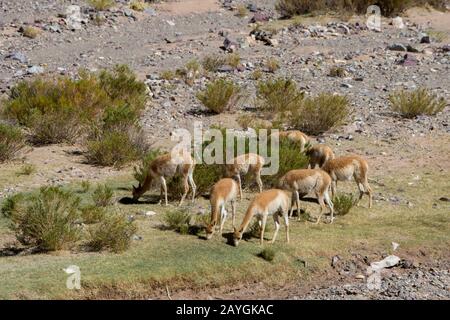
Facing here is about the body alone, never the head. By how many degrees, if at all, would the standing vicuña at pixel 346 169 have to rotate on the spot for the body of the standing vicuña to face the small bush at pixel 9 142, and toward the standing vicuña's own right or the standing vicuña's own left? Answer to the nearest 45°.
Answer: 0° — it already faces it

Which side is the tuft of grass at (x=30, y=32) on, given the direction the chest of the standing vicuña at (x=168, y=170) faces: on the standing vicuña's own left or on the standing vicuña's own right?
on the standing vicuña's own right

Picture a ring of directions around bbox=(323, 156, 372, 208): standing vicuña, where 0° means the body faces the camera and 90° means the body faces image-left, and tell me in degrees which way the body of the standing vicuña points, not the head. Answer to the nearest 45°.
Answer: approximately 90°

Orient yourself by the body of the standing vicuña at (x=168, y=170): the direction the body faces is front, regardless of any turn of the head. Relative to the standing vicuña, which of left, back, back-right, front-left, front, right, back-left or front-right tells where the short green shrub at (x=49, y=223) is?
front-left

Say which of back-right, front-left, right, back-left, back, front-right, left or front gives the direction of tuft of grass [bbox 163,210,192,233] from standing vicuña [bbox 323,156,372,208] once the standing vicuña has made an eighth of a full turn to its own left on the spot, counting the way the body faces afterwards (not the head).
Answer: front

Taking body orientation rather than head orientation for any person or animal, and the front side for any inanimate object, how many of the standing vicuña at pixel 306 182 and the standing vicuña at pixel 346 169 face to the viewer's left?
2

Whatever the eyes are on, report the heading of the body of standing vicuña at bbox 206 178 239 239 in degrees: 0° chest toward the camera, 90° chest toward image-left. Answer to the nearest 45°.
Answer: approximately 45°

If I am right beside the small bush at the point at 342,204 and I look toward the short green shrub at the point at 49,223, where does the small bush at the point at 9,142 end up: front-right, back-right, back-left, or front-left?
front-right

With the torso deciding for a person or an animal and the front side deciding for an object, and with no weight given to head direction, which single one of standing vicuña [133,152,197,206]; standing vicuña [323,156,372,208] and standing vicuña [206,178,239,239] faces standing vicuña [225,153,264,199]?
standing vicuña [323,156,372,208]

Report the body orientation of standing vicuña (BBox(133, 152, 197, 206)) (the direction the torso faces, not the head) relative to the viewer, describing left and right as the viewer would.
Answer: facing to the left of the viewer

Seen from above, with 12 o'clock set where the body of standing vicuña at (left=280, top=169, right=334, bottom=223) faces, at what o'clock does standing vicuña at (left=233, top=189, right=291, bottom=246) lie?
standing vicuña at (left=233, top=189, right=291, bottom=246) is roughly at 10 o'clock from standing vicuña at (left=280, top=169, right=334, bottom=223).

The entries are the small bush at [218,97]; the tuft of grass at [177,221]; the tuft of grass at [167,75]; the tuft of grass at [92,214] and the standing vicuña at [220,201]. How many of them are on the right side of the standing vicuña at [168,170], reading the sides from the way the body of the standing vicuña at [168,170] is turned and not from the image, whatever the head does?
2

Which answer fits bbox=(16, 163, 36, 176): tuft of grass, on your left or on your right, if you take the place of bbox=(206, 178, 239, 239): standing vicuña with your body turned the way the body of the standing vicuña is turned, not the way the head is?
on your right
